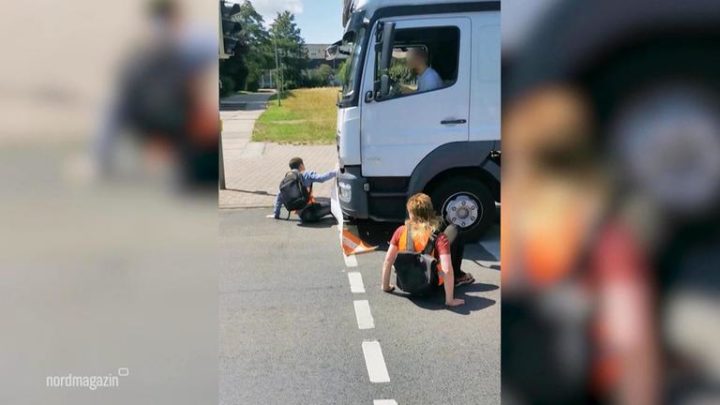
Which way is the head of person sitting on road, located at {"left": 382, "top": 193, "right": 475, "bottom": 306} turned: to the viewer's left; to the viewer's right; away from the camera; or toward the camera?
away from the camera

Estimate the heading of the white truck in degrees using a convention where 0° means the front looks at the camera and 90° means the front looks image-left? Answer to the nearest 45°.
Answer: approximately 90°

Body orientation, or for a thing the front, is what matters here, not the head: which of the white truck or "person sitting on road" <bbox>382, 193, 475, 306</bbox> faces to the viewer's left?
the white truck

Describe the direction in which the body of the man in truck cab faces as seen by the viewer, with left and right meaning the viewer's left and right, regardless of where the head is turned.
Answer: facing to the left of the viewer

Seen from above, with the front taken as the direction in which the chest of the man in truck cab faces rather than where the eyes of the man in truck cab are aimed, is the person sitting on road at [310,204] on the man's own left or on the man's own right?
on the man's own right

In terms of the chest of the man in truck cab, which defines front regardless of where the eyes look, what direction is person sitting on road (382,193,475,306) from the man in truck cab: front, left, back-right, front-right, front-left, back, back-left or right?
left

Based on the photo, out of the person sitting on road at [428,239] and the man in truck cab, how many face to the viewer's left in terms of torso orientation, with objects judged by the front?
1

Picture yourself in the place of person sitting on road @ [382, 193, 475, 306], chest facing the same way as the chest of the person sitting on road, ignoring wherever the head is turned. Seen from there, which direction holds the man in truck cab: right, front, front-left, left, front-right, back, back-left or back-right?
front-left

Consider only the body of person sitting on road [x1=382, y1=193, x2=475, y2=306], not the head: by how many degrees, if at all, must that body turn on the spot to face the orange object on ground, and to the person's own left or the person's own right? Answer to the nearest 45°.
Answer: approximately 90° to the person's own left

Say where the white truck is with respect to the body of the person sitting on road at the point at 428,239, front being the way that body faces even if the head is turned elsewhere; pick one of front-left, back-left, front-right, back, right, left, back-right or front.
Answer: front-left

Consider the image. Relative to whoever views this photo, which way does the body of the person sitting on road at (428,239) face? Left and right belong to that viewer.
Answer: facing away from the viewer and to the right of the viewer
